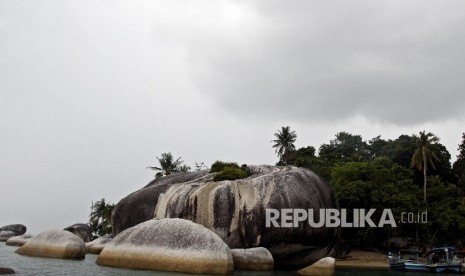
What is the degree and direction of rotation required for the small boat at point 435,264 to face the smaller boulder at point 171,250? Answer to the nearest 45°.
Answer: approximately 45° to its left

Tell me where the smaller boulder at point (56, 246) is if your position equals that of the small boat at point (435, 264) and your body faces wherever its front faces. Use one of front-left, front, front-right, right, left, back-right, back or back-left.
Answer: front-left

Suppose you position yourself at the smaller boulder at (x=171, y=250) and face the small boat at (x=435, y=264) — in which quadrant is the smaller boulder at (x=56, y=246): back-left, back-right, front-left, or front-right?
back-left

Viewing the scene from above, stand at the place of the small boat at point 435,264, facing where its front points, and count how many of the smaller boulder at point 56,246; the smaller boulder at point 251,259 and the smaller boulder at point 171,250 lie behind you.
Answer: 0

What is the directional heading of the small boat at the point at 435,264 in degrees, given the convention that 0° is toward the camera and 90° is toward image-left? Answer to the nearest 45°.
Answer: approximately 90°

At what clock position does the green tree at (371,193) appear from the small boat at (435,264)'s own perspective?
The green tree is roughly at 2 o'clock from the small boat.

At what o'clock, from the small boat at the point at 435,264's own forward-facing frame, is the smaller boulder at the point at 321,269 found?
The smaller boulder is roughly at 10 o'clock from the small boat.
